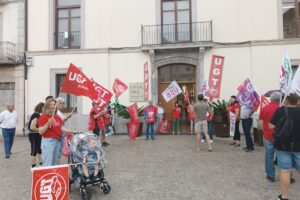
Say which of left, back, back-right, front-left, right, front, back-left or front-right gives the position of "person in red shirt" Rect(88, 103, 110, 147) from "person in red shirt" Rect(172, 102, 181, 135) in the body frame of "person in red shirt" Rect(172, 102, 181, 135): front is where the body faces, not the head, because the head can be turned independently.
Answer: front-right

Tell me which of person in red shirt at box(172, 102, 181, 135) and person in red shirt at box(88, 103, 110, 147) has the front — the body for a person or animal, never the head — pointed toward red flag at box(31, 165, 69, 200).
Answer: person in red shirt at box(172, 102, 181, 135)

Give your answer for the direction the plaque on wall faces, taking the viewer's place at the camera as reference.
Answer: facing the viewer

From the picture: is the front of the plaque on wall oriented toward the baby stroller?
yes

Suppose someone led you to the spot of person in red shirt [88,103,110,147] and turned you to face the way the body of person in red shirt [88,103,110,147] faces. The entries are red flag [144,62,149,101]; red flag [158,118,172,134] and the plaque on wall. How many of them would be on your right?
0

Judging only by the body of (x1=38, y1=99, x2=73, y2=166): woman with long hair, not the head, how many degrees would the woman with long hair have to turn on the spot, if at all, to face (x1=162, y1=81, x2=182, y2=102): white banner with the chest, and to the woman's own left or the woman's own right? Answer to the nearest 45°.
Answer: approximately 90° to the woman's own left

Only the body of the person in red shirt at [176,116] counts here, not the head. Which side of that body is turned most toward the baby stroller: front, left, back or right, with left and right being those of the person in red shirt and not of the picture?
front

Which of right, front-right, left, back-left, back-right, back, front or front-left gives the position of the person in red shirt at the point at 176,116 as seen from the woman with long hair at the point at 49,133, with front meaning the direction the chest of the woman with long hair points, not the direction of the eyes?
left

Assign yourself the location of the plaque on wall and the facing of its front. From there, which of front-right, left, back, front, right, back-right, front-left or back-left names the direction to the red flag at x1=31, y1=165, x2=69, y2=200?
front

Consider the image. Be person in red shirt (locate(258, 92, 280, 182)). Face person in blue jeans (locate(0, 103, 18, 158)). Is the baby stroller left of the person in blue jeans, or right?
left
